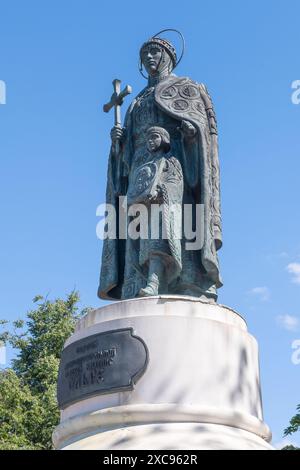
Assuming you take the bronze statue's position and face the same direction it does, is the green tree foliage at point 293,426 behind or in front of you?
behind

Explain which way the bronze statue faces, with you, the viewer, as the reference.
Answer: facing the viewer and to the left of the viewer

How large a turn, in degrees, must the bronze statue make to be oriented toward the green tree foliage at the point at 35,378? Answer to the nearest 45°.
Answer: approximately 135° to its right
